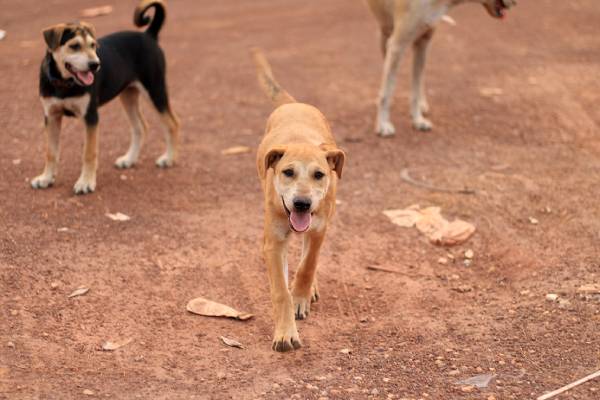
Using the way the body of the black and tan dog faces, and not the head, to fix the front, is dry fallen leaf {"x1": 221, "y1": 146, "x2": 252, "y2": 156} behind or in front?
behind

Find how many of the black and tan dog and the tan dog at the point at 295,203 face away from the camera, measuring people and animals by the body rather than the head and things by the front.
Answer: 0

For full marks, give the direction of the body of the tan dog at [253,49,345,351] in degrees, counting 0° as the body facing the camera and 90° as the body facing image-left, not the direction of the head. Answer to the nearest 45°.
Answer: approximately 0°

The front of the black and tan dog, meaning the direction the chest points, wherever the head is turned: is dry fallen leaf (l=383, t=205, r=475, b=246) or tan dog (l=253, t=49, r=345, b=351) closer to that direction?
the tan dog

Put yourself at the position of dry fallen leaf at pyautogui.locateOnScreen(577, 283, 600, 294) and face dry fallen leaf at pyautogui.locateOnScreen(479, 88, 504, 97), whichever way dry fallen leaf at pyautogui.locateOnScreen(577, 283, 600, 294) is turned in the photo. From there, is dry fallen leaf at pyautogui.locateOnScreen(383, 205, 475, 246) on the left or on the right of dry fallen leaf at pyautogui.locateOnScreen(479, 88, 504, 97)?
left

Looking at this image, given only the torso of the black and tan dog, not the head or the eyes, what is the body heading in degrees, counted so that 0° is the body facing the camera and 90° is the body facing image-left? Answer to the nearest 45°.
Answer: approximately 45°

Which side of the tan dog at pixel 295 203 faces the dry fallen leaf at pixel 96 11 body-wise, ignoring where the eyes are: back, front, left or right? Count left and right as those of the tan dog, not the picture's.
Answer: back

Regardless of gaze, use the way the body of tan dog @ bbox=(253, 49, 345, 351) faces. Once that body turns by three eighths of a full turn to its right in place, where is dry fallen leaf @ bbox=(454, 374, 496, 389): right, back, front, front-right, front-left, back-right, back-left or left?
back

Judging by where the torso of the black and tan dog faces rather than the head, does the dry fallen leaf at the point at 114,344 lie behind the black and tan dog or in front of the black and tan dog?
in front

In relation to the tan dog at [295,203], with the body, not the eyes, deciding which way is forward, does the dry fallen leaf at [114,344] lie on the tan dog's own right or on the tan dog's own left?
on the tan dog's own right

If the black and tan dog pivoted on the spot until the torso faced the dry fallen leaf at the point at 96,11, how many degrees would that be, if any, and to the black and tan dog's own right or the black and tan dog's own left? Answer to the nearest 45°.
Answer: approximately 135° to the black and tan dog's own right

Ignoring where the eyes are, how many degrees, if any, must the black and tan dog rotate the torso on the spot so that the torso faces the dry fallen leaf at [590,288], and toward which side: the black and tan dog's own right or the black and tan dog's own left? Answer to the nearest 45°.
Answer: approximately 90° to the black and tan dog's own left

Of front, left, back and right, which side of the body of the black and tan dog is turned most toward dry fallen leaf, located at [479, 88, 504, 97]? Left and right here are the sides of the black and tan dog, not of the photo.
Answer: back
